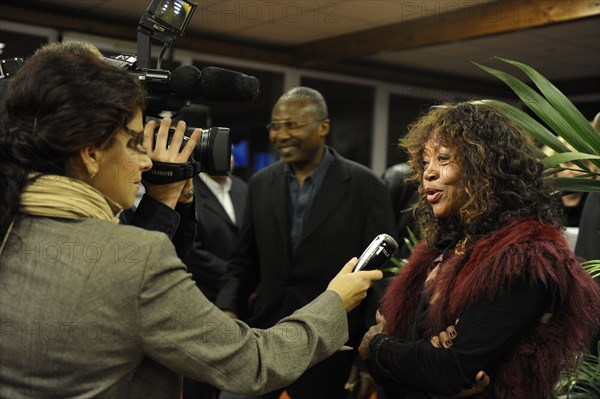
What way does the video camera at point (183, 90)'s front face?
to the viewer's right

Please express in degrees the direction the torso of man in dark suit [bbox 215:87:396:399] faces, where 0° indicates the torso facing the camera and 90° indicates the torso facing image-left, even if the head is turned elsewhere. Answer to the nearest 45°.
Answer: approximately 45°

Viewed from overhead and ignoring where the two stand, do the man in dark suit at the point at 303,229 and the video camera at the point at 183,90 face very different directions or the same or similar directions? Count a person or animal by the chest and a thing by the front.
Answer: very different directions

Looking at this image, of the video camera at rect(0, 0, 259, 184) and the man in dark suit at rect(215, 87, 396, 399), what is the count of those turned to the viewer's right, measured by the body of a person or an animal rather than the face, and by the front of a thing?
1

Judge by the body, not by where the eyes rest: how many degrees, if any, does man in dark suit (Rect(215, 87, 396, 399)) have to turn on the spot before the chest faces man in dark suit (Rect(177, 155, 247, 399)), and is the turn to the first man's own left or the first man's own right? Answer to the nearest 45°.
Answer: approximately 90° to the first man's own right
